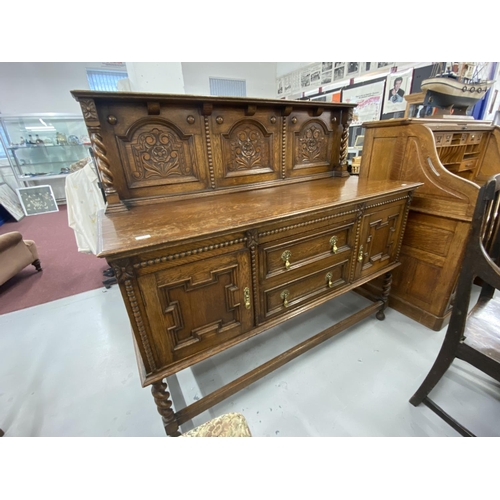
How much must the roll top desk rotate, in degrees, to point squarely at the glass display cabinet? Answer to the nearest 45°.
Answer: approximately 135° to its right

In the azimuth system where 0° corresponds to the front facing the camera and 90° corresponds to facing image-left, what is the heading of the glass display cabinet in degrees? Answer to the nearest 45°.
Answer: approximately 0°

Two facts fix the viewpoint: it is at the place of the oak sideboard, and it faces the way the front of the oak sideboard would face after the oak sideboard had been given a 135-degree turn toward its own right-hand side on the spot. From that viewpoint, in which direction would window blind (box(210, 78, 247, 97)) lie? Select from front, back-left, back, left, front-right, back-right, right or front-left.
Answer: right

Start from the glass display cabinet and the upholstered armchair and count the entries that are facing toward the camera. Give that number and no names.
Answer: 1

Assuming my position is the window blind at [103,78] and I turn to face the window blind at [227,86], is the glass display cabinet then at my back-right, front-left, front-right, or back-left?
back-right
